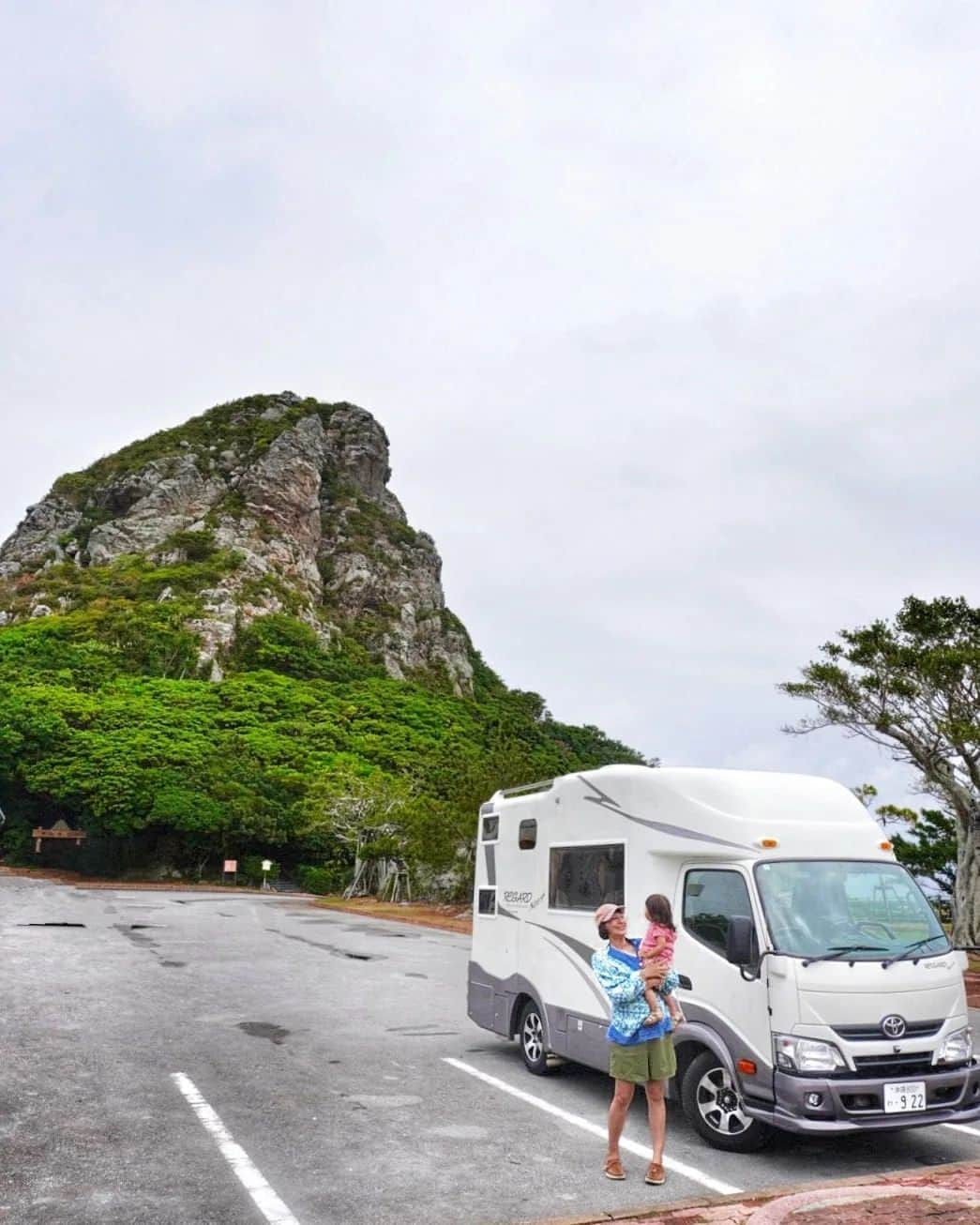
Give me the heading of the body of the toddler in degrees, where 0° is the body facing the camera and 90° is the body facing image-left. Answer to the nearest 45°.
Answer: approximately 90°

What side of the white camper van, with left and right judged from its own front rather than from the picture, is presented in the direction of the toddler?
right

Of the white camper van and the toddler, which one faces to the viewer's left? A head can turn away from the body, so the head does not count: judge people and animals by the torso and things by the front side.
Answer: the toddler

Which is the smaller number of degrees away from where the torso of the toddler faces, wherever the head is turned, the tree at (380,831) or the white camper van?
the tree

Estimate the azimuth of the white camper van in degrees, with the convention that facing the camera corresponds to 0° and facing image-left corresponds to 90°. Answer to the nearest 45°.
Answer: approximately 315°

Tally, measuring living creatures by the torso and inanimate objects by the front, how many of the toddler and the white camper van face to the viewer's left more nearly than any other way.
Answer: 1
